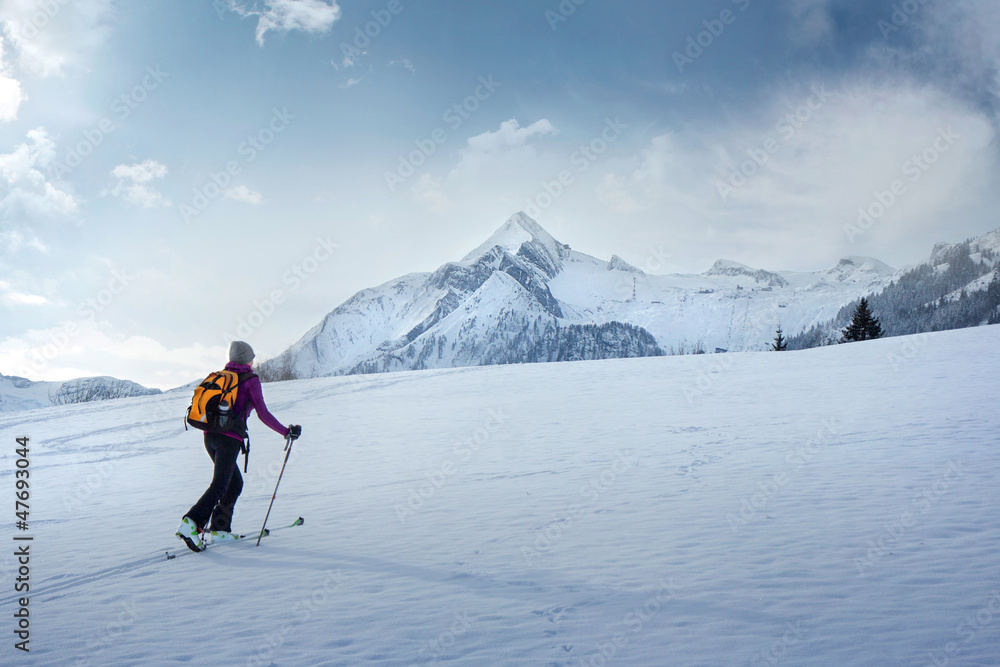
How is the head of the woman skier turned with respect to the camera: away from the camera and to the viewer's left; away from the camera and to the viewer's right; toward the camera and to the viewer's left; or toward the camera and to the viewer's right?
away from the camera and to the viewer's right

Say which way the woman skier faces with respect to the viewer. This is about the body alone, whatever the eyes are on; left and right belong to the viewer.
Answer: facing away from the viewer and to the right of the viewer
